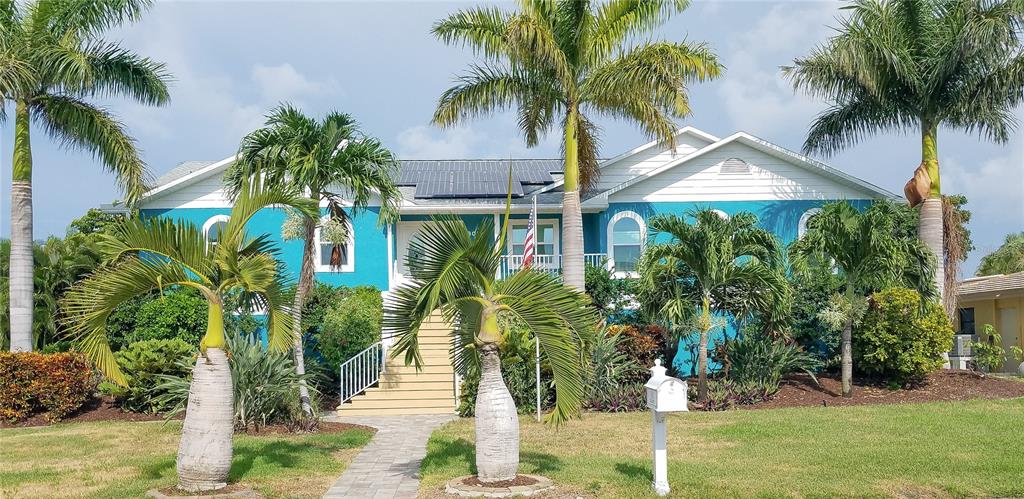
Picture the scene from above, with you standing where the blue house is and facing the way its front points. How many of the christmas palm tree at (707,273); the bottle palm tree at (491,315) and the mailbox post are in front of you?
3

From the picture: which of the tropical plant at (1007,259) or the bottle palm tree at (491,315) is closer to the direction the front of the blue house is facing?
the bottle palm tree

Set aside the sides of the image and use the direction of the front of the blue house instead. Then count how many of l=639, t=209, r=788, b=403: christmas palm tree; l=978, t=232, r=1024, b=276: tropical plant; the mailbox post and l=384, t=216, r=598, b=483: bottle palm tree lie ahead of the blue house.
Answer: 3

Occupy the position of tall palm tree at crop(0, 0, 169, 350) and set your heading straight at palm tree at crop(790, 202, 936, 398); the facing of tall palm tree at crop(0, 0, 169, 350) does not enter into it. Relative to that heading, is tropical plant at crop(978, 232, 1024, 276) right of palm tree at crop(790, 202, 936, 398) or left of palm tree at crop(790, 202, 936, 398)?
left

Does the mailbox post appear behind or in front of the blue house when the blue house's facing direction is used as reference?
in front

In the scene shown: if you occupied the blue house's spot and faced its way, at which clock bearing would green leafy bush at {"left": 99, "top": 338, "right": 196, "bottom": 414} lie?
The green leafy bush is roughly at 2 o'clock from the blue house.

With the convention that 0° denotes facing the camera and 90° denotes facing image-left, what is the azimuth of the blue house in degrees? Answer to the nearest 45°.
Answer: approximately 0°

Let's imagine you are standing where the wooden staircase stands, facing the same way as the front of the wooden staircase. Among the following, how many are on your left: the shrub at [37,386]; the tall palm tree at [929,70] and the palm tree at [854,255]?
2

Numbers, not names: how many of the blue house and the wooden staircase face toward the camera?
2

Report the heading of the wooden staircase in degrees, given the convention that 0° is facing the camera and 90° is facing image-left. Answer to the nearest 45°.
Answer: approximately 0°

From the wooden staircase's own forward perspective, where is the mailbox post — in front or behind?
in front

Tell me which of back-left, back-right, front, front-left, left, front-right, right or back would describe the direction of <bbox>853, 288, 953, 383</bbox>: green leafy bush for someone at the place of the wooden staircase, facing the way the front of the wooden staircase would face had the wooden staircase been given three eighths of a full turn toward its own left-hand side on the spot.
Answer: front-right

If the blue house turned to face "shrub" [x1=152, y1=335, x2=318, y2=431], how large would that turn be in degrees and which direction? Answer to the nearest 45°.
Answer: approximately 45° to its right

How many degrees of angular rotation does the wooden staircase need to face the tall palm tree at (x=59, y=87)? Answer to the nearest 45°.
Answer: approximately 90° to its right

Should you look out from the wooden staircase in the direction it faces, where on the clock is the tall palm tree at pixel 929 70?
The tall palm tree is roughly at 9 o'clock from the wooden staircase.
